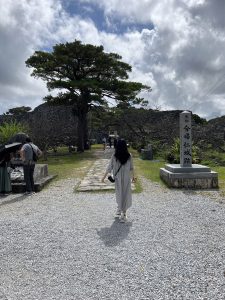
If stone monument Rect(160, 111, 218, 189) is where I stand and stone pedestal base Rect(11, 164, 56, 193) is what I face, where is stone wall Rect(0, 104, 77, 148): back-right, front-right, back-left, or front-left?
front-right

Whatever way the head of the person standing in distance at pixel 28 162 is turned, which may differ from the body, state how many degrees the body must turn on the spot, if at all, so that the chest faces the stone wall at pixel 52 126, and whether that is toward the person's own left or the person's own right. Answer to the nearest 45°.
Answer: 0° — they already face it

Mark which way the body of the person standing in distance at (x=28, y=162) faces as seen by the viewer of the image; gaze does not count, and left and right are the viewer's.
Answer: facing away from the viewer

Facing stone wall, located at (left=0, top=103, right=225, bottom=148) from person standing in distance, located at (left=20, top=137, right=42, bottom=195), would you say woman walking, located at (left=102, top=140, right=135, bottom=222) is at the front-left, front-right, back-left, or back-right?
back-right

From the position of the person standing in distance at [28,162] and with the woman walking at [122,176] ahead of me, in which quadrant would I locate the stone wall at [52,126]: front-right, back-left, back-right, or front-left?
back-left

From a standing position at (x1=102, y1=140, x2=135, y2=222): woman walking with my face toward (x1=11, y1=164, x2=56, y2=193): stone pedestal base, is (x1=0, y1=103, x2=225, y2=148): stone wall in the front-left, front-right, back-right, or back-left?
front-right

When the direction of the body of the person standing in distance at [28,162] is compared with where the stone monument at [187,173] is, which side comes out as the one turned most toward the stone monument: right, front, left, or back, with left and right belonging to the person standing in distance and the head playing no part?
right

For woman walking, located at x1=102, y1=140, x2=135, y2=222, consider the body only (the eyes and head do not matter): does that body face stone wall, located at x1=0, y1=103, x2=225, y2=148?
yes

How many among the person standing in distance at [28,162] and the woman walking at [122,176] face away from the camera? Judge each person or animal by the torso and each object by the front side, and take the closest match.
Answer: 2

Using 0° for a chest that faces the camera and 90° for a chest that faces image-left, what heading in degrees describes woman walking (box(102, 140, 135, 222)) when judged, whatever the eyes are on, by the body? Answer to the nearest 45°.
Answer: approximately 180°

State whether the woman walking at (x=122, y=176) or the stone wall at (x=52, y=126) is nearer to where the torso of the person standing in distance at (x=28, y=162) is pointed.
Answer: the stone wall
